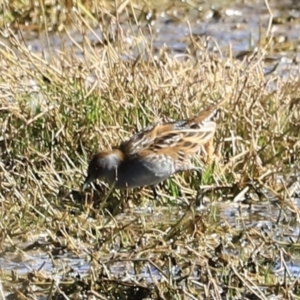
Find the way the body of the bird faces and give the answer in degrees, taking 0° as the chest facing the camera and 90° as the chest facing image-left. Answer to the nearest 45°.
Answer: approximately 90°
